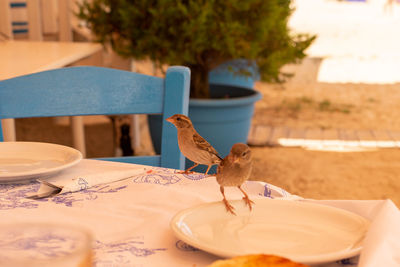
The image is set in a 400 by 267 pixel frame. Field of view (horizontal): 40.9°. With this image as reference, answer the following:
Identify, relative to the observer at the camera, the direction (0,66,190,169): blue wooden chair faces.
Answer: facing the viewer

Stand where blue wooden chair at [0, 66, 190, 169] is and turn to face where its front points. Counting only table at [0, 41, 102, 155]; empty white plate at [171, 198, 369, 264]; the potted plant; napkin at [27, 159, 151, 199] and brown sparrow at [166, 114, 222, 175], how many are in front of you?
3

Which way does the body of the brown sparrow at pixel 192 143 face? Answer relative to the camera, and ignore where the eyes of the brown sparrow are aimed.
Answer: to the viewer's left

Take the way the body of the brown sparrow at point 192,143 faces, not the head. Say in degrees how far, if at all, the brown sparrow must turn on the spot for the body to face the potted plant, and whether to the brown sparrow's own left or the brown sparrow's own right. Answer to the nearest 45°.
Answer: approximately 90° to the brown sparrow's own right

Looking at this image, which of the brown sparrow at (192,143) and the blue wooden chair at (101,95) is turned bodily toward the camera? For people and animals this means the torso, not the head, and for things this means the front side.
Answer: the blue wooden chair

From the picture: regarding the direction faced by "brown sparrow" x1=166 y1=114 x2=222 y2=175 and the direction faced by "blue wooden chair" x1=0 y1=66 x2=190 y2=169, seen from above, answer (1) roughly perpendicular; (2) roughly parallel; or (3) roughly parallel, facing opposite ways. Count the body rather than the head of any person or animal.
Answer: roughly perpendicular

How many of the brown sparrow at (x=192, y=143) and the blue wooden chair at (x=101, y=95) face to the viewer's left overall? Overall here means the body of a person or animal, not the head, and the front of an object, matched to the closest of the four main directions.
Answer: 1

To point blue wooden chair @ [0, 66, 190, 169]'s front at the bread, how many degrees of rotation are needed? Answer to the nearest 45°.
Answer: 0° — it already faces it

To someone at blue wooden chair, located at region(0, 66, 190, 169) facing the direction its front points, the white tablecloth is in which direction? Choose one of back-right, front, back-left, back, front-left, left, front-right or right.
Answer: front

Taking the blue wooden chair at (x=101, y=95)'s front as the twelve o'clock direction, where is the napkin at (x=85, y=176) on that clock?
The napkin is roughly at 12 o'clock from the blue wooden chair.
